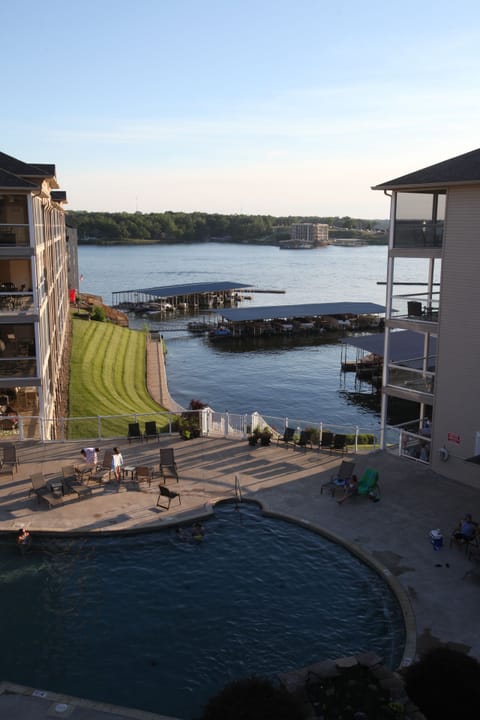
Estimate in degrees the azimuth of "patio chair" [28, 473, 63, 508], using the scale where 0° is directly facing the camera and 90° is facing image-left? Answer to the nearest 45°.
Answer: approximately 315°

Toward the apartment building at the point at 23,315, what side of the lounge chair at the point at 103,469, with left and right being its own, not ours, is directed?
right

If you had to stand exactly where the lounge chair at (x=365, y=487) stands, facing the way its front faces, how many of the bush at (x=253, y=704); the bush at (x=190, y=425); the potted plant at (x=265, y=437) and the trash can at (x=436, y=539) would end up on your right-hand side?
2

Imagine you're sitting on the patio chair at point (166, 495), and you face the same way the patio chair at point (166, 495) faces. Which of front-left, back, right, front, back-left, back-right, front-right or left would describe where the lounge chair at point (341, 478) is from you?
front-left

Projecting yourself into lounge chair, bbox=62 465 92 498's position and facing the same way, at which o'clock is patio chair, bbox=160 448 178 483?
The patio chair is roughly at 10 o'clock from the lounge chair.

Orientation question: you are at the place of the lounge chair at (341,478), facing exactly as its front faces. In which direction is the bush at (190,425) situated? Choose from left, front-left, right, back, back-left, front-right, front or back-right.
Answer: right
